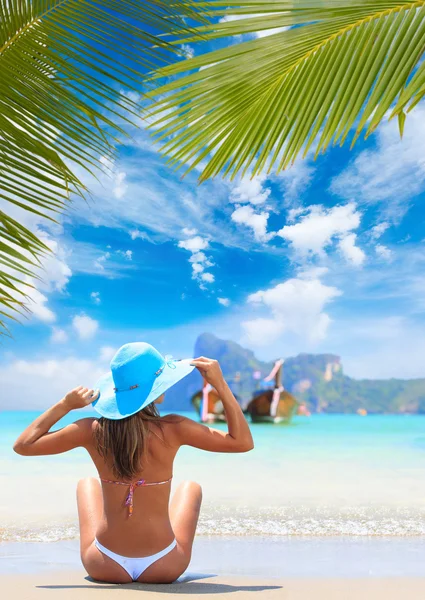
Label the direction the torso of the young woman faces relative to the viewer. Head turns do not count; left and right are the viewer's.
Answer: facing away from the viewer

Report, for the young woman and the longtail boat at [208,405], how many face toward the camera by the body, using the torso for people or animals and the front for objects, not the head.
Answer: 1

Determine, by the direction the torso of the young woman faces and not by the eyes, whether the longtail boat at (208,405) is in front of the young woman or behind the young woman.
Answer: in front

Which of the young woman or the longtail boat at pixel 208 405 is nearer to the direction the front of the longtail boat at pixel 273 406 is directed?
the young woman

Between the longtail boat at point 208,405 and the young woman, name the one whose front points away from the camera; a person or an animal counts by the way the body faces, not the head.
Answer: the young woman

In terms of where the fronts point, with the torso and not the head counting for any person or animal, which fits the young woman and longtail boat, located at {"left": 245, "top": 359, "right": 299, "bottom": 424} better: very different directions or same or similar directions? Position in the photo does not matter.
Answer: very different directions

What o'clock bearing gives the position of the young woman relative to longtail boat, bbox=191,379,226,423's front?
The young woman is roughly at 12 o'clock from the longtail boat.

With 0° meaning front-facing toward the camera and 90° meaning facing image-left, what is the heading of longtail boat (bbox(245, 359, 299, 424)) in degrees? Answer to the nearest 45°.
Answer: approximately 0°

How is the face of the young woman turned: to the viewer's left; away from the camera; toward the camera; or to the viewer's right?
away from the camera

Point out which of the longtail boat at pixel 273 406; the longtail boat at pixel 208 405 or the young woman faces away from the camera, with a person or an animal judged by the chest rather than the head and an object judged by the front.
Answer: the young woman

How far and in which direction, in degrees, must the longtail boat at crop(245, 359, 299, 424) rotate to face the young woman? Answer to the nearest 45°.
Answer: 0° — it already faces them

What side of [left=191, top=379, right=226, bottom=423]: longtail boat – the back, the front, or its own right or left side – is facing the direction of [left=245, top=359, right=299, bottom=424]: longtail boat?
left

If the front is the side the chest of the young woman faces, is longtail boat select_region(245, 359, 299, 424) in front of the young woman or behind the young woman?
in front

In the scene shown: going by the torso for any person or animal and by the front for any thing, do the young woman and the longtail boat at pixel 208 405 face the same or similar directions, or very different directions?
very different directions
